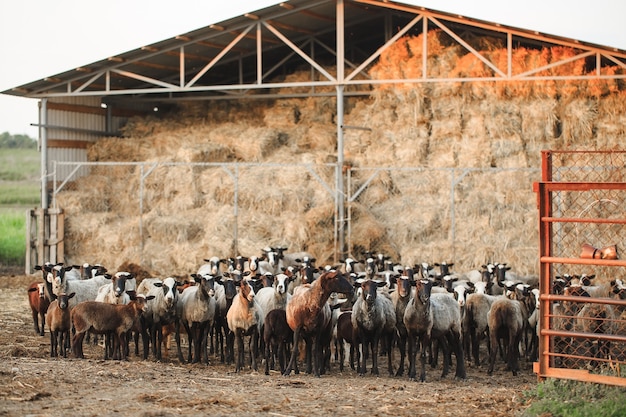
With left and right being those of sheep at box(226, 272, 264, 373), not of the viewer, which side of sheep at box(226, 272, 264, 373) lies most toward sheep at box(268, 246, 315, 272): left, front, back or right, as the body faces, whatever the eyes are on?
back

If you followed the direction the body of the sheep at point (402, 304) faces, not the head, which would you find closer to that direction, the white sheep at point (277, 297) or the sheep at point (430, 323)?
the sheep

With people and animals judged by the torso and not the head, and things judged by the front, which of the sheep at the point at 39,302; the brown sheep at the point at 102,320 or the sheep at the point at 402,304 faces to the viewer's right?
the brown sheep

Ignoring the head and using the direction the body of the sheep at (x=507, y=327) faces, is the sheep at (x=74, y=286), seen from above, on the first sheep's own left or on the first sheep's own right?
on the first sheep's own left

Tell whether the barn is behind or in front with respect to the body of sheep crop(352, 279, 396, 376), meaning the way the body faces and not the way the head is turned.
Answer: behind

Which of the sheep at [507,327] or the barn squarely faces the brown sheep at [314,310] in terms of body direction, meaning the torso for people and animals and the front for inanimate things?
the barn

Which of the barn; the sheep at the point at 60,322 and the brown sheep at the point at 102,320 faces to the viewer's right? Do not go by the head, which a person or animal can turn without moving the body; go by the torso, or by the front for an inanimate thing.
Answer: the brown sheep

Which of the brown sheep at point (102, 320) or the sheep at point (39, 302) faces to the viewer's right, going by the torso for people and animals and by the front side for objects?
the brown sheep

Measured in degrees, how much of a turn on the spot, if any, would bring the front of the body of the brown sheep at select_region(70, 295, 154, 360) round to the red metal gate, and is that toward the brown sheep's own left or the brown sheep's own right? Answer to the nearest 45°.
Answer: approximately 45° to the brown sheep's own right

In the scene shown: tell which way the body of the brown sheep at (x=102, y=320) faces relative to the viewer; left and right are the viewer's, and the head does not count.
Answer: facing to the right of the viewer

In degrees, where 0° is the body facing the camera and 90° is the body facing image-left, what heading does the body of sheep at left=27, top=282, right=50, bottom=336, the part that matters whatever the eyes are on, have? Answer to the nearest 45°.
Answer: approximately 0°

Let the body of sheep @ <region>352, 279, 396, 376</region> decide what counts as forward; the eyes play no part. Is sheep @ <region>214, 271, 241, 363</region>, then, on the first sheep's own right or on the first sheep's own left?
on the first sheep's own right

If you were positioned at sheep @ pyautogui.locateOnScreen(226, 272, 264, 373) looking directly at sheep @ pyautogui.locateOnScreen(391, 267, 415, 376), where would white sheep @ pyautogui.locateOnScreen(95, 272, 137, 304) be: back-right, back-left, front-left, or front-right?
back-left
